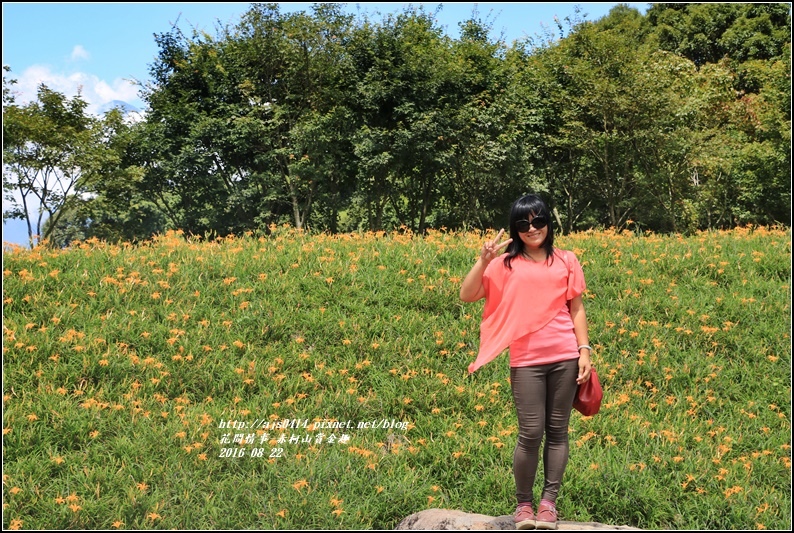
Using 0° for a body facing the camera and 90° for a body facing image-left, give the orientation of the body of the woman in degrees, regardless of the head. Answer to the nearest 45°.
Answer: approximately 0°
